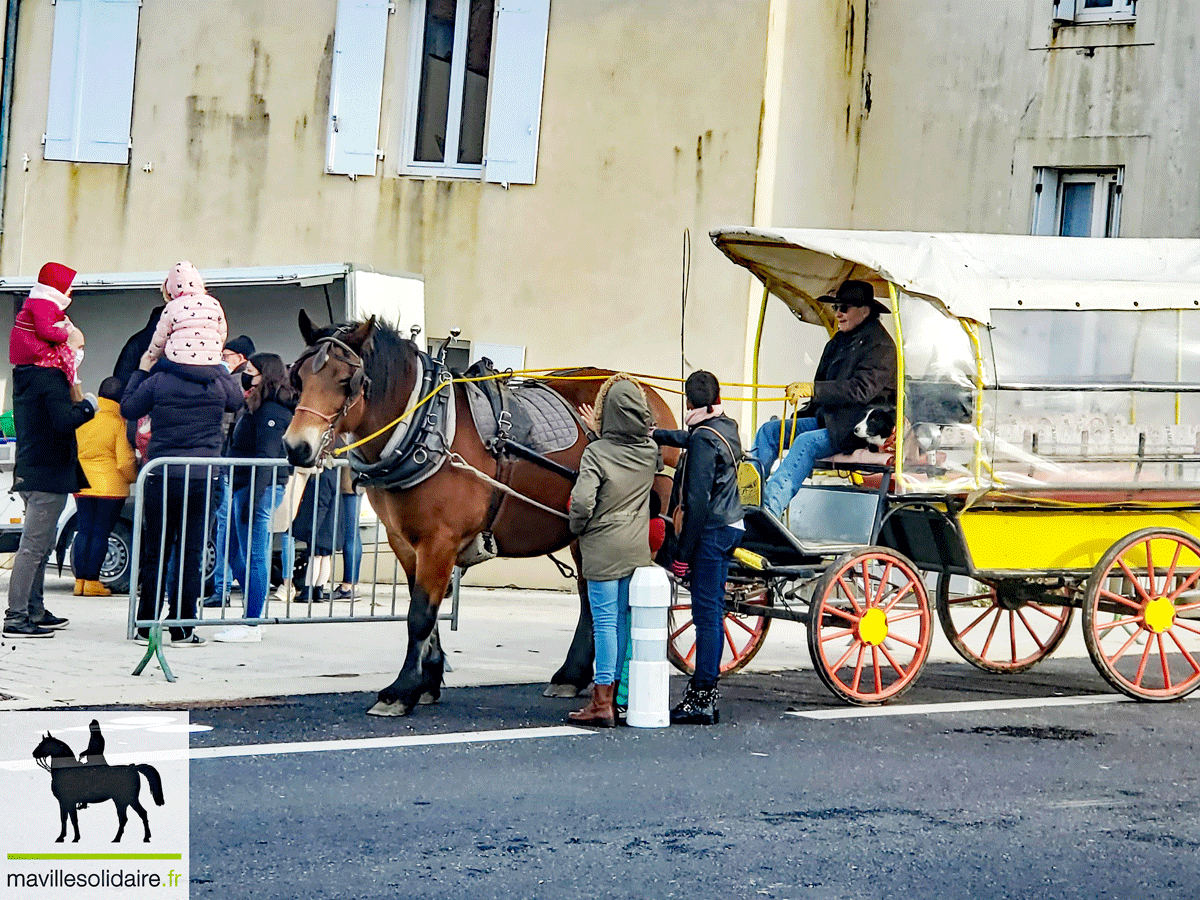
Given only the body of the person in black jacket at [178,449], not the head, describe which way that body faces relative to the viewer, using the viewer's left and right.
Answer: facing away from the viewer

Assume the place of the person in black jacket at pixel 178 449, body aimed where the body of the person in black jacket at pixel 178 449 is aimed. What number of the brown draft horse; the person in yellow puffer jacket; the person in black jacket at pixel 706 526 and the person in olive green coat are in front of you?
1

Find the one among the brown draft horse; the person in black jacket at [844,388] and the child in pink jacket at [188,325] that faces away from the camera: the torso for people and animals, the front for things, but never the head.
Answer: the child in pink jacket

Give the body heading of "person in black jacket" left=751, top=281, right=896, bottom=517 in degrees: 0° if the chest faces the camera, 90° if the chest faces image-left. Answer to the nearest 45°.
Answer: approximately 45°

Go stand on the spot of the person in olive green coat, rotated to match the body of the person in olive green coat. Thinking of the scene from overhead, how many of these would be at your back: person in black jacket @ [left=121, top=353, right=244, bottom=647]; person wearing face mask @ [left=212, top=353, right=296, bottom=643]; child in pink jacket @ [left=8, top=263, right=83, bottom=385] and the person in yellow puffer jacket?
0

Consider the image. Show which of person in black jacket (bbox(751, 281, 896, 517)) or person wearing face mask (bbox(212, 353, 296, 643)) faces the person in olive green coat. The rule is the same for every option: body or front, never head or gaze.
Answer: the person in black jacket

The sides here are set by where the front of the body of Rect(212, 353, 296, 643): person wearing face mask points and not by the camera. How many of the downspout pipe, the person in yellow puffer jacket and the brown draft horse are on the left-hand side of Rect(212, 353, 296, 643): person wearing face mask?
1

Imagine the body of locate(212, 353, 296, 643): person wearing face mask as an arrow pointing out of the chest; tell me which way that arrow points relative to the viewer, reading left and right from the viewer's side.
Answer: facing to the left of the viewer

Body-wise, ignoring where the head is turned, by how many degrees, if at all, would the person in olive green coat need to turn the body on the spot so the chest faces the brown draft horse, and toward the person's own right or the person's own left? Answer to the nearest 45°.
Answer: approximately 45° to the person's own left

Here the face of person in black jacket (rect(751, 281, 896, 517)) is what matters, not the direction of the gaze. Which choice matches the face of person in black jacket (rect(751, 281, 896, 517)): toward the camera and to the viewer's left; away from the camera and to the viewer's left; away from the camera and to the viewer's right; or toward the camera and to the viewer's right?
toward the camera and to the viewer's left

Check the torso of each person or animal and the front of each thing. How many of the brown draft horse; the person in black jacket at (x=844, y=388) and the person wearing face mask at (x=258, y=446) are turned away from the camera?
0

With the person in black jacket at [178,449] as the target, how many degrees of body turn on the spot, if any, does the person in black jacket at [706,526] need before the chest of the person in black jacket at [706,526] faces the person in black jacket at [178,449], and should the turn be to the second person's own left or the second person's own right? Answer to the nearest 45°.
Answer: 0° — they already face them

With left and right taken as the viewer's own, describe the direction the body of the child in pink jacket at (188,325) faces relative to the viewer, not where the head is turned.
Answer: facing away from the viewer

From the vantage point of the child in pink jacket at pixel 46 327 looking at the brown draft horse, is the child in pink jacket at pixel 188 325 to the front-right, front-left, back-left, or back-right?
front-left

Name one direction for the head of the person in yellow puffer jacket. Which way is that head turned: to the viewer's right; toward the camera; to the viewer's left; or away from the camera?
away from the camera

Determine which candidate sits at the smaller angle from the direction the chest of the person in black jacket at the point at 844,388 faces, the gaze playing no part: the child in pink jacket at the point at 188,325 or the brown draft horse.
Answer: the brown draft horse
